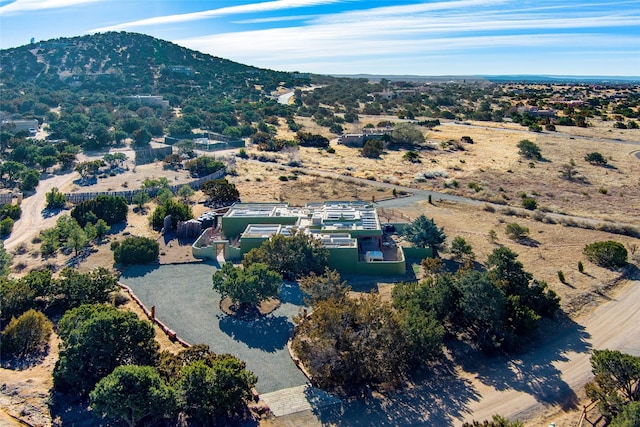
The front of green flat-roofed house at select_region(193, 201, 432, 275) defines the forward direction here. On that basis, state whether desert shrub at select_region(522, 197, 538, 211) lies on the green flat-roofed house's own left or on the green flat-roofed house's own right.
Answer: on the green flat-roofed house's own left

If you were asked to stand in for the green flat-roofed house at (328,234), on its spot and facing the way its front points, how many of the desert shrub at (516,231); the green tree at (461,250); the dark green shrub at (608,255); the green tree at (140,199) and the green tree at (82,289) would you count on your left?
3

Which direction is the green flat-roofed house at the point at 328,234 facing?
toward the camera

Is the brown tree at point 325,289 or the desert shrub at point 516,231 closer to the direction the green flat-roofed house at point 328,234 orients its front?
the brown tree

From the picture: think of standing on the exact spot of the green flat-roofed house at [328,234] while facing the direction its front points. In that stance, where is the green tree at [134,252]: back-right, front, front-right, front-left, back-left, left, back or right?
right

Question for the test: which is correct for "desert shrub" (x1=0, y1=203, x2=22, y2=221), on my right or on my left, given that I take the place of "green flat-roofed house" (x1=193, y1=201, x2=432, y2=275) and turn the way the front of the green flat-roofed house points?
on my right

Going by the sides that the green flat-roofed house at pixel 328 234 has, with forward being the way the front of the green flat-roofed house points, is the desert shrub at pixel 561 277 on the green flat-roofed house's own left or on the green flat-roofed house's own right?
on the green flat-roofed house's own left

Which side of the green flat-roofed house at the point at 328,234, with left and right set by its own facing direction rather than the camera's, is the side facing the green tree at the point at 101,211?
right

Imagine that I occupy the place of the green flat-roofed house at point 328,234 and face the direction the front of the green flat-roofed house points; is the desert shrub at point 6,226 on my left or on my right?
on my right

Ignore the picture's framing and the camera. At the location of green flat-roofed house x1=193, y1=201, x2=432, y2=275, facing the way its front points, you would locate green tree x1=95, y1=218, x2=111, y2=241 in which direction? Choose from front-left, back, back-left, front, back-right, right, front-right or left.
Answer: right

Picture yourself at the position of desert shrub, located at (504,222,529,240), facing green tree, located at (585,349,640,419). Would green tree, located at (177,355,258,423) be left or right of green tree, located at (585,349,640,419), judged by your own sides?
right

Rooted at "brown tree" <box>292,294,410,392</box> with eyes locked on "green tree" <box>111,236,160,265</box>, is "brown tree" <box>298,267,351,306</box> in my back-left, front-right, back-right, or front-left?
front-right

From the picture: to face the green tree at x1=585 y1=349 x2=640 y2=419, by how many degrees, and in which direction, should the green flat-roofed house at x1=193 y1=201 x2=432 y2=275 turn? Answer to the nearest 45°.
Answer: approximately 45° to its left

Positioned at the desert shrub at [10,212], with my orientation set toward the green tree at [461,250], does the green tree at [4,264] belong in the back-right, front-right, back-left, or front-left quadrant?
front-right

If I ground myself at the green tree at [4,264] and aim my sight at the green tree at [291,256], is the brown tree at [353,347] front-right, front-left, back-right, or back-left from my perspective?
front-right

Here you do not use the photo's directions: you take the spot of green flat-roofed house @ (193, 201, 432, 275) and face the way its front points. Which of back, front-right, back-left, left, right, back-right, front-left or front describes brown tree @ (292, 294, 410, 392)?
front

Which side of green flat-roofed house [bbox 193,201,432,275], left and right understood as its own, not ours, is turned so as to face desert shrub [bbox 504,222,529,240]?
left

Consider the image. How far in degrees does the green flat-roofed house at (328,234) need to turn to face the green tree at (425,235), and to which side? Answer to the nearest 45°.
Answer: approximately 90° to its left

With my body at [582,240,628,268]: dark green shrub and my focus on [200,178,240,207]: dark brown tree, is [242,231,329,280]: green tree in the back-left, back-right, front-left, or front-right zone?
front-left
